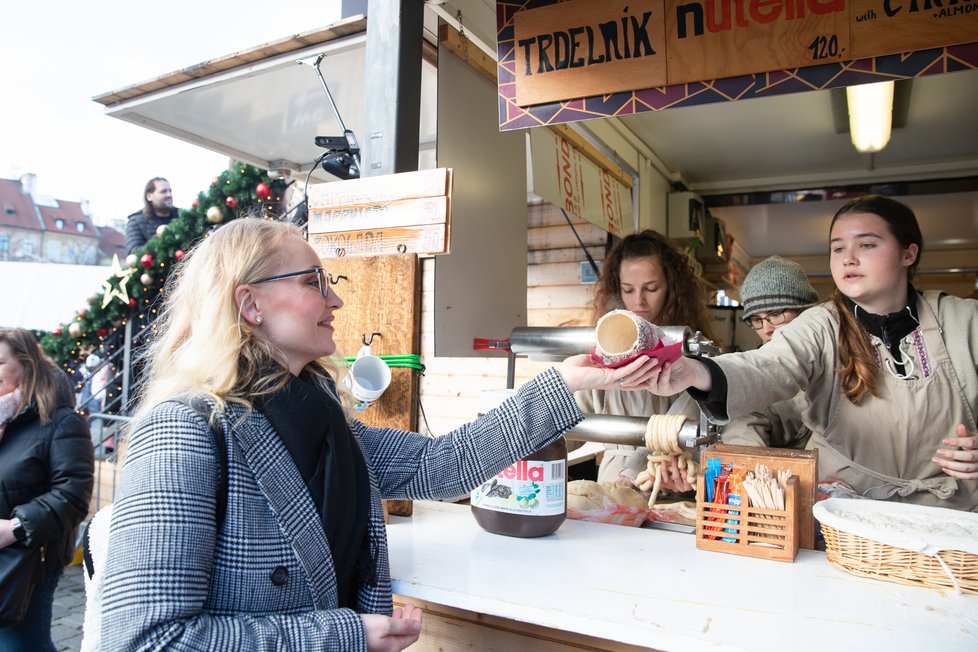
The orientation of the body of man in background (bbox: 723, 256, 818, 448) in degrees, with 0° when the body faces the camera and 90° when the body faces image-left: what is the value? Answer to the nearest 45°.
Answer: approximately 45°

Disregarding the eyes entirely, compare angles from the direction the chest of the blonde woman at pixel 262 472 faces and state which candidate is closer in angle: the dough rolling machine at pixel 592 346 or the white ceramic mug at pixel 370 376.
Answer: the dough rolling machine

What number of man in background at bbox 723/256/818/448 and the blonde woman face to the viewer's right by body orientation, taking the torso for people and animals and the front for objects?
1

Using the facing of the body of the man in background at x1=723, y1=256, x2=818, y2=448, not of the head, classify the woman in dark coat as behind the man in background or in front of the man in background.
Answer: in front

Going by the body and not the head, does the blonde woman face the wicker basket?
yes

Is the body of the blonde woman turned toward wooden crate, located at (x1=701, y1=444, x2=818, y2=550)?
yes

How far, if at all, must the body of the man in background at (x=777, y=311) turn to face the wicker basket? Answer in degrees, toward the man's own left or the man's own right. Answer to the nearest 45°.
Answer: approximately 45° to the man's own left

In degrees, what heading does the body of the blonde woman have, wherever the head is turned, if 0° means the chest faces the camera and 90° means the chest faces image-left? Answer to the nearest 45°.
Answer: approximately 270°

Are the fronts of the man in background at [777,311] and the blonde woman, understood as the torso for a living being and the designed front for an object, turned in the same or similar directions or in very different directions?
very different directions

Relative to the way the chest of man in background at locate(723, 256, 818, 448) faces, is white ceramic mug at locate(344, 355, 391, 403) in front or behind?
in front

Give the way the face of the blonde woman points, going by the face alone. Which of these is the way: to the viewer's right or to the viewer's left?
to the viewer's right
